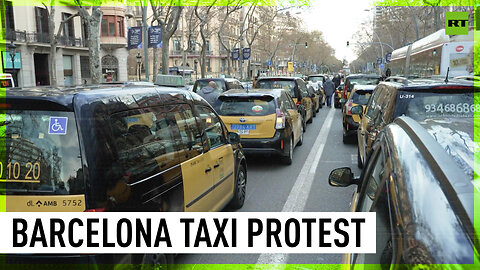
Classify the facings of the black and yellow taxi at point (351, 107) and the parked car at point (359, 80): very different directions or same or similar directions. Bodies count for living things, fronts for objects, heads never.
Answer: same or similar directions

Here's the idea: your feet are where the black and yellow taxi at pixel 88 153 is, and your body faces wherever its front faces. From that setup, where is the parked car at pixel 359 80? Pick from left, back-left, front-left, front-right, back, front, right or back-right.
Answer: front

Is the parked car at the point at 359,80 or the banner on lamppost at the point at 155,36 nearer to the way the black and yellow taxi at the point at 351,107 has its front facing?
the parked car

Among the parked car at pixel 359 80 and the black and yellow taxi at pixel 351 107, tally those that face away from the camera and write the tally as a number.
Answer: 2

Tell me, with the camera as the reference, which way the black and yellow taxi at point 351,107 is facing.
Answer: facing away from the viewer

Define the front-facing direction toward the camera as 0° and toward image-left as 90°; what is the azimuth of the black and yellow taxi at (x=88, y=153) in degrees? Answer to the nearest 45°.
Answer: approximately 225°

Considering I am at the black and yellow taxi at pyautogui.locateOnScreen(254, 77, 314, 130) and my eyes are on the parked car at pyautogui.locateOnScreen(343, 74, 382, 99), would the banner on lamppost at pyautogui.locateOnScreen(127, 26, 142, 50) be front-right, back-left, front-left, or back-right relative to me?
front-left

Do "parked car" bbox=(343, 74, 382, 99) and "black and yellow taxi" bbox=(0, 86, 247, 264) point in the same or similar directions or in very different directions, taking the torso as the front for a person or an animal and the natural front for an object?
same or similar directions

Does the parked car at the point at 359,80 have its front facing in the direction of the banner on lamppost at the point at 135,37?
no

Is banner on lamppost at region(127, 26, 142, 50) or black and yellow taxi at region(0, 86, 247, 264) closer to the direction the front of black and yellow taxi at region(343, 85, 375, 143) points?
the banner on lamppost

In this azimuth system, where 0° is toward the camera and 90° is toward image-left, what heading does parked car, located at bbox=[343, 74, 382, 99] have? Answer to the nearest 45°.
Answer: approximately 180°

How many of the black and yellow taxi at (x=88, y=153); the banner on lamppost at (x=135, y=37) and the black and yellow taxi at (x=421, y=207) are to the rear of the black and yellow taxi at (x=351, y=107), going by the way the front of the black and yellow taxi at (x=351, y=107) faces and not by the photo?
2

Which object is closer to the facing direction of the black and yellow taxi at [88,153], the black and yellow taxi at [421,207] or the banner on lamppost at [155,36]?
the banner on lamppost

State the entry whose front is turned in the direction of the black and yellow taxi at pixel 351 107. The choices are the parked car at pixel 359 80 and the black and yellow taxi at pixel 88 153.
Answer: the black and yellow taxi at pixel 88 153

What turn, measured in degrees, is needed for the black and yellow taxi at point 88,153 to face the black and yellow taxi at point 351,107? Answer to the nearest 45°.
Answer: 0° — it already faces it

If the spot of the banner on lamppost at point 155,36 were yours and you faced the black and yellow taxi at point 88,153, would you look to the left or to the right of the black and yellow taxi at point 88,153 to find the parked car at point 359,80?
left

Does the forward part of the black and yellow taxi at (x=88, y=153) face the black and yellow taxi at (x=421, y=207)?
no

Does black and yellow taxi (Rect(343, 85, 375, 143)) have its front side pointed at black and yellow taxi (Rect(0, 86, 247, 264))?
no
